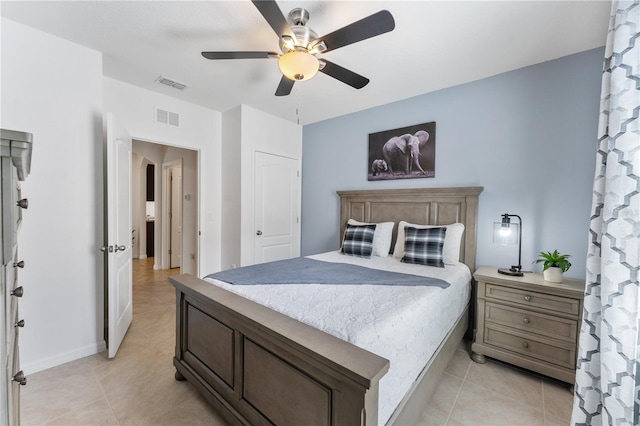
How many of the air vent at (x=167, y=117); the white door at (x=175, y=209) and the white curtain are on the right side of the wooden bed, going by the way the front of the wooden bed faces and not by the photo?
2

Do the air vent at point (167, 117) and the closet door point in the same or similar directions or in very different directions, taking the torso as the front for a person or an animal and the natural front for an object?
same or similar directions

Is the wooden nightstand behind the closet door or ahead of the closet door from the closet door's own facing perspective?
ahead

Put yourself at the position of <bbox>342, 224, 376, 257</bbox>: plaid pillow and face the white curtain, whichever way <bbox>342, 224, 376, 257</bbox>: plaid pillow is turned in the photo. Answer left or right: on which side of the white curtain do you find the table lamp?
left

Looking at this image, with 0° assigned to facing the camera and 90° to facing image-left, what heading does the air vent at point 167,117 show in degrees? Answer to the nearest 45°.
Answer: approximately 315°

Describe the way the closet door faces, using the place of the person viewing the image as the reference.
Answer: facing the viewer and to the right of the viewer

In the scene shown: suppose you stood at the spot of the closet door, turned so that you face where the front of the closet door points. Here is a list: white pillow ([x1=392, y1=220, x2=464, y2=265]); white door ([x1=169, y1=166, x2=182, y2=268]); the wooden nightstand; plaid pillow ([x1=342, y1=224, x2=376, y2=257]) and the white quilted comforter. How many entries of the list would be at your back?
1

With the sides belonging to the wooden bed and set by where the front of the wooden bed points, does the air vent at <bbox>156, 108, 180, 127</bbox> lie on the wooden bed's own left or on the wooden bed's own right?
on the wooden bed's own right

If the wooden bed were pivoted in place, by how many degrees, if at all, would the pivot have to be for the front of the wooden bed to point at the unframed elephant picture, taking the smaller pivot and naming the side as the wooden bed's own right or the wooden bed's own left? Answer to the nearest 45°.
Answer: approximately 180°

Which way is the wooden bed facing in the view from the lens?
facing the viewer and to the left of the viewer

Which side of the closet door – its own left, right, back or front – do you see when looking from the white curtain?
front

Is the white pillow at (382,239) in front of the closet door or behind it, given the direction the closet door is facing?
in front
